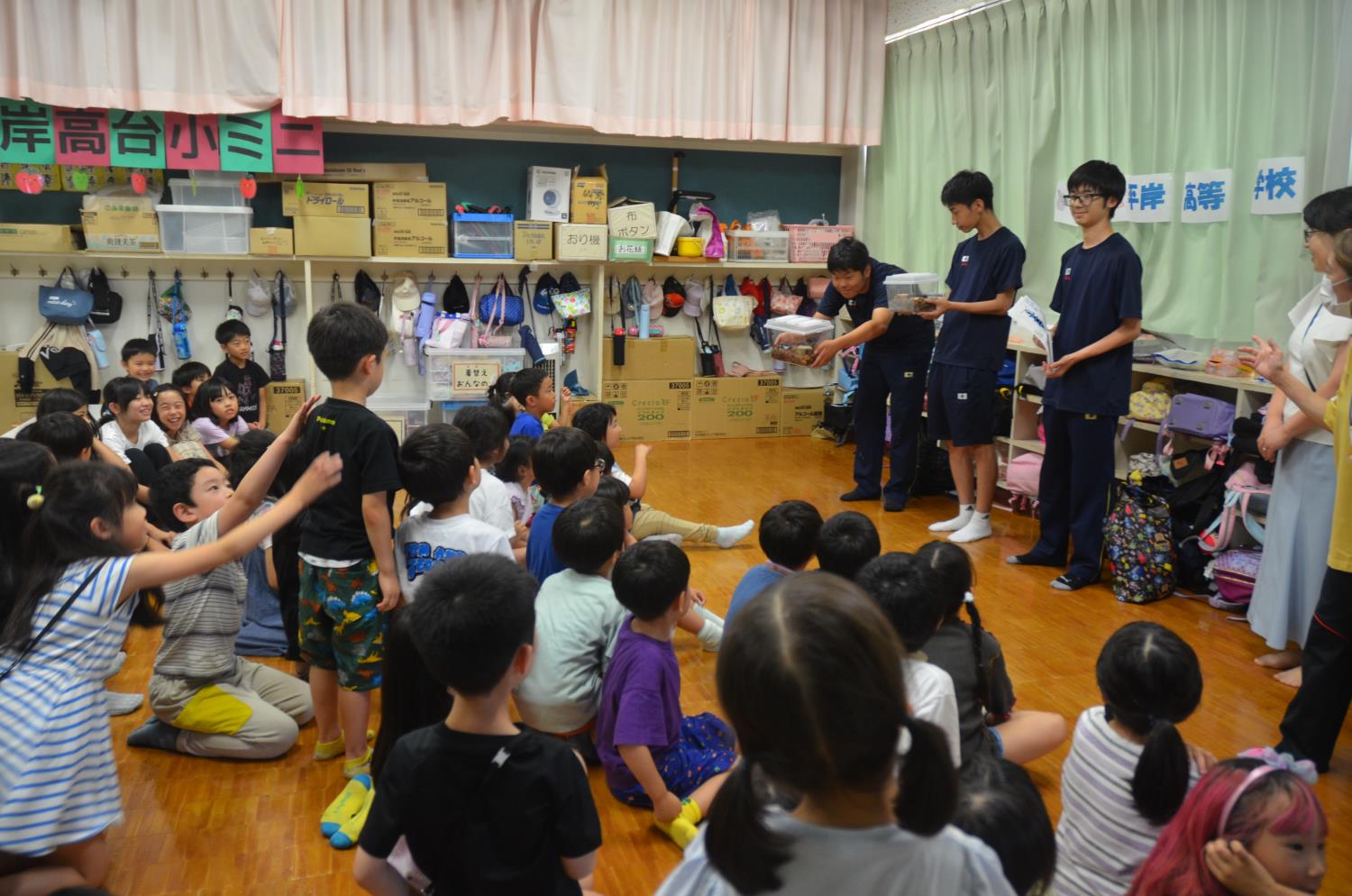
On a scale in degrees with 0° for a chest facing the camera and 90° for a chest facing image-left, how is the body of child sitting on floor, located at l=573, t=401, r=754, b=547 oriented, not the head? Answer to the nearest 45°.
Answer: approximately 270°

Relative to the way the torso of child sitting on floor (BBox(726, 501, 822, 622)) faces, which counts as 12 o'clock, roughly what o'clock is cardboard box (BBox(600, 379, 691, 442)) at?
The cardboard box is roughly at 10 o'clock from the child sitting on floor.

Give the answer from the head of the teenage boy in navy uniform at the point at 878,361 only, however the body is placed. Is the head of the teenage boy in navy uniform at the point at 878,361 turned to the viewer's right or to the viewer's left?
to the viewer's left

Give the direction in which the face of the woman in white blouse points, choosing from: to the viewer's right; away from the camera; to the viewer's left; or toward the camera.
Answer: to the viewer's left

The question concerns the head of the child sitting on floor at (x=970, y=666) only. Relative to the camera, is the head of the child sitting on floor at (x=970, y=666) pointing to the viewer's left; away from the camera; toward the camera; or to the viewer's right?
away from the camera

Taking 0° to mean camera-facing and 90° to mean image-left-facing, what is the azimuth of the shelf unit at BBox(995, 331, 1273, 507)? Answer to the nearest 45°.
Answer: approximately 45°

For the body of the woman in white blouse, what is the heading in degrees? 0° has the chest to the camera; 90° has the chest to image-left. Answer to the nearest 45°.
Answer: approximately 90°

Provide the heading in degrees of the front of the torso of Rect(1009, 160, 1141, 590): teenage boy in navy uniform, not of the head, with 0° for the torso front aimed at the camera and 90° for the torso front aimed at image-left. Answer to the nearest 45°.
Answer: approximately 45°

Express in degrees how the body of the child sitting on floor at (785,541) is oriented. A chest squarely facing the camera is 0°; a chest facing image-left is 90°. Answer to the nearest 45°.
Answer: approximately 225°

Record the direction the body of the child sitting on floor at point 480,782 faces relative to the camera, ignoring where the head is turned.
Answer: away from the camera

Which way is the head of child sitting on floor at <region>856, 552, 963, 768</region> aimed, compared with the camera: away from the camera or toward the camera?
away from the camera

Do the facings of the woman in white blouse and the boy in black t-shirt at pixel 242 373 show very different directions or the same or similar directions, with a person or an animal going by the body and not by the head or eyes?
very different directions

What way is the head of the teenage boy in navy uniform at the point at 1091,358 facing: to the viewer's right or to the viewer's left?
to the viewer's left

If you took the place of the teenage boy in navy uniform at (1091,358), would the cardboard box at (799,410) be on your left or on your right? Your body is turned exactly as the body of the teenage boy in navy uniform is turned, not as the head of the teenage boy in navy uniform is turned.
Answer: on your right

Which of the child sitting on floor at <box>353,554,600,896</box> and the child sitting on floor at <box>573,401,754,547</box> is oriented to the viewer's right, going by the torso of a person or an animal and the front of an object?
the child sitting on floor at <box>573,401,754,547</box>

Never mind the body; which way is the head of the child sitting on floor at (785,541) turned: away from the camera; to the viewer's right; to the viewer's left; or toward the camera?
away from the camera
